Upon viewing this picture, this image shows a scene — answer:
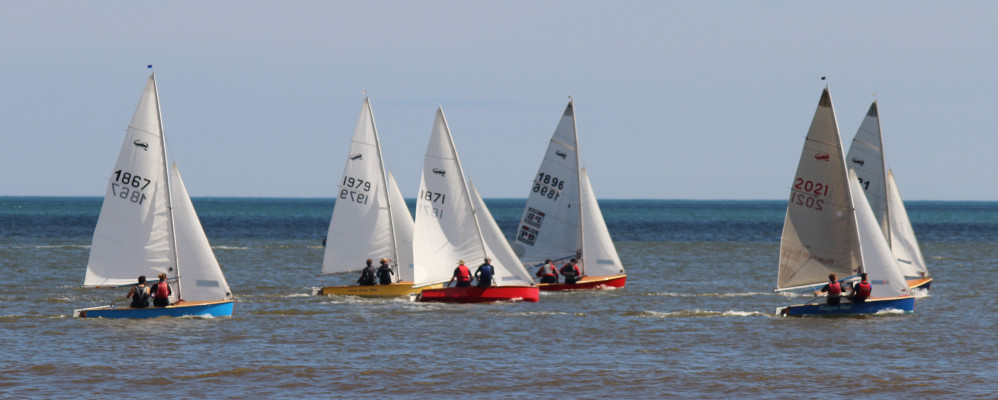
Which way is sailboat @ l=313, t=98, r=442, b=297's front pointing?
to the viewer's right

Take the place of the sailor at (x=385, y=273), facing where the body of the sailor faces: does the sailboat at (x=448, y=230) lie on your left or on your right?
on your right

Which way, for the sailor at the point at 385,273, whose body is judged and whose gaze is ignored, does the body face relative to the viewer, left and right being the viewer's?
facing away from the viewer and to the right of the viewer

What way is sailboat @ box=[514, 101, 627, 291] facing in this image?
to the viewer's right

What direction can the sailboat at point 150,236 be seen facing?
to the viewer's right

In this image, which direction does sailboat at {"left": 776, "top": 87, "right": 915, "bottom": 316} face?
to the viewer's right
